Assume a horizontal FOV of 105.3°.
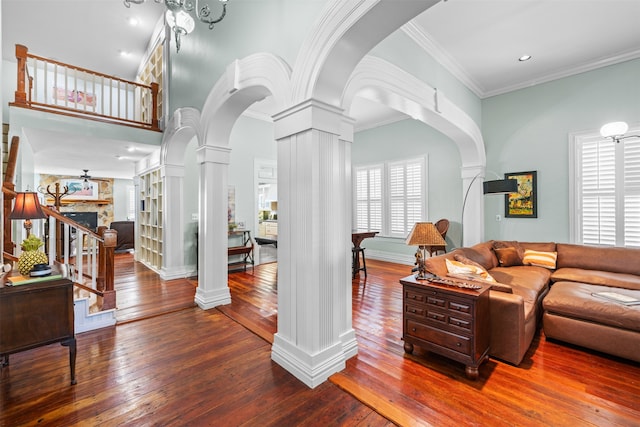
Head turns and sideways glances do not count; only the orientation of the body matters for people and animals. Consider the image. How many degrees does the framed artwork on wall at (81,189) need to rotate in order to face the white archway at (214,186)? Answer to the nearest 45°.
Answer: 0° — it already faces it

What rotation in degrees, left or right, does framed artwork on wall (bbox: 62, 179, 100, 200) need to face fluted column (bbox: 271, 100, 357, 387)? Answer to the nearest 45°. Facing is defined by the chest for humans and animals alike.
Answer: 0° — it already faces it

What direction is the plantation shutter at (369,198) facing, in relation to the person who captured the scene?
facing the viewer and to the left of the viewer

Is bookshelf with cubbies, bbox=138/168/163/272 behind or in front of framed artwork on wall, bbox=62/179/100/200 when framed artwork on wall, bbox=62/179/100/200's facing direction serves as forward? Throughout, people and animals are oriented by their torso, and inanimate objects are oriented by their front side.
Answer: in front

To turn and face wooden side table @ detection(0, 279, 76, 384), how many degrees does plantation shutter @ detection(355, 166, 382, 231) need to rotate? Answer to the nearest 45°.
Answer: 0° — it already faces it

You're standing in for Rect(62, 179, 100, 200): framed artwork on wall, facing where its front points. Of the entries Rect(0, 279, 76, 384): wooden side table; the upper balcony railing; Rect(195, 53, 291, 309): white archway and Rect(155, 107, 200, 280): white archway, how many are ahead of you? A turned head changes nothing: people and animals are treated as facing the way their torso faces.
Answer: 4

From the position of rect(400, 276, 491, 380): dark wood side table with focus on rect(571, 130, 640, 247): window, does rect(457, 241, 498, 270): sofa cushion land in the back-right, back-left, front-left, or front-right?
front-left

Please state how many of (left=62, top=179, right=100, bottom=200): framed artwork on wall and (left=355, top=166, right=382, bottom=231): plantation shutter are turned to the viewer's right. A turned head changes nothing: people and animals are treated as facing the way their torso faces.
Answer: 0

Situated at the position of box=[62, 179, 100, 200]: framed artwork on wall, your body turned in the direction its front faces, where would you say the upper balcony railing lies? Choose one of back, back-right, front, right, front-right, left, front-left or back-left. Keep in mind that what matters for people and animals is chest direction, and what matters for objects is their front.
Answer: front

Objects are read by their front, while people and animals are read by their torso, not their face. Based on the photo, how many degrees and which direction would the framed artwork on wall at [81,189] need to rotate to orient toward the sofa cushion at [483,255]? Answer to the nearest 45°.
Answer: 0° — it already faces it

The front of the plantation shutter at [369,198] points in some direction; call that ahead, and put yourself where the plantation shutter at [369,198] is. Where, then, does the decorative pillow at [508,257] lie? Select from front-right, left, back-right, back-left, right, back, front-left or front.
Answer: left

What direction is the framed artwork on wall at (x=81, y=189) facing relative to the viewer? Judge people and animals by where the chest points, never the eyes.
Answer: toward the camera

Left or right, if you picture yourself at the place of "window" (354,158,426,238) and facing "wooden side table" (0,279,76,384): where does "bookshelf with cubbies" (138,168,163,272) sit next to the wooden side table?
right

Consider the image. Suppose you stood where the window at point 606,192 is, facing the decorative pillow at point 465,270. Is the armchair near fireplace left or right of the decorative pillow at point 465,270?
right

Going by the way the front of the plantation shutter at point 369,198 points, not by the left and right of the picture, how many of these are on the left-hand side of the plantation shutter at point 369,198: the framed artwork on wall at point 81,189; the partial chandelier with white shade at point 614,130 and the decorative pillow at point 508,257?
2

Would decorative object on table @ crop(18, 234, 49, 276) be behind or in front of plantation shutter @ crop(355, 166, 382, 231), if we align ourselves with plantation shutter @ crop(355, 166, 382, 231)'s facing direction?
in front

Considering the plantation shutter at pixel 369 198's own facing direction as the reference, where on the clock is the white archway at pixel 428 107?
The white archway is roughly at 10 o'clock from the plantation shutter.

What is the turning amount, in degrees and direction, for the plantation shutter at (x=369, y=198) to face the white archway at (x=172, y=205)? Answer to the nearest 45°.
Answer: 0° — it already faces it
